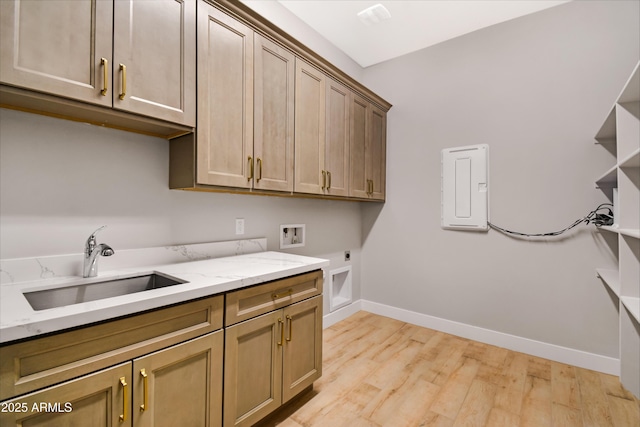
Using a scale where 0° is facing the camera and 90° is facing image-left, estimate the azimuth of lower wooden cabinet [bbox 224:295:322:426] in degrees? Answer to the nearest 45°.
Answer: approximately 315°

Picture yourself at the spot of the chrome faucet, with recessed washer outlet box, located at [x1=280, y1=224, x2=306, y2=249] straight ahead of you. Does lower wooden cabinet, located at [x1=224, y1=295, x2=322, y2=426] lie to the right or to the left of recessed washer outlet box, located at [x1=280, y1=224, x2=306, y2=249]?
right

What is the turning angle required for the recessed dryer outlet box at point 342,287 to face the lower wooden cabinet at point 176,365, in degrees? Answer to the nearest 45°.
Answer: approximately 45° to its right

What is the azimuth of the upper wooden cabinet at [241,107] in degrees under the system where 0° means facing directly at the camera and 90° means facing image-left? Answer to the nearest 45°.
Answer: approximately 315°

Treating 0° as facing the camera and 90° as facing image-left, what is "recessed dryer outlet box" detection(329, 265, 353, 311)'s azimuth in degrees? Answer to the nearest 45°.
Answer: approximately 315°

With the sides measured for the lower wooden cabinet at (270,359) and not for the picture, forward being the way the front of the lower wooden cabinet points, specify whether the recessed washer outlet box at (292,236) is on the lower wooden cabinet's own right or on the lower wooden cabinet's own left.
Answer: on the lower wooden cabinet's own left
